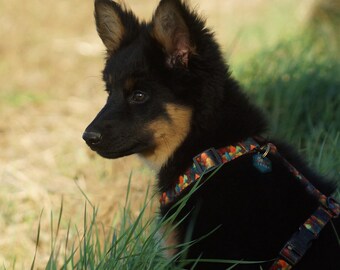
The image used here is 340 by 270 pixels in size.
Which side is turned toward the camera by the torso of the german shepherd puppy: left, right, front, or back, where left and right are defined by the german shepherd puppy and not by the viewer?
left
